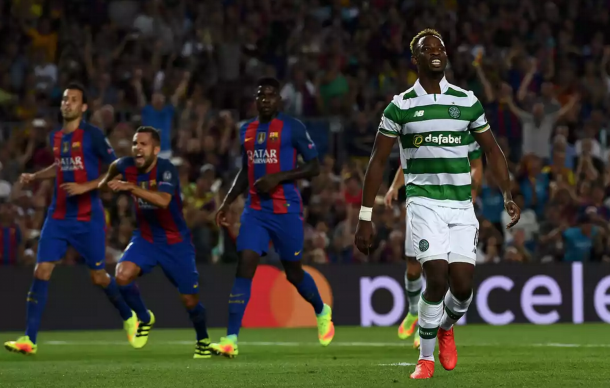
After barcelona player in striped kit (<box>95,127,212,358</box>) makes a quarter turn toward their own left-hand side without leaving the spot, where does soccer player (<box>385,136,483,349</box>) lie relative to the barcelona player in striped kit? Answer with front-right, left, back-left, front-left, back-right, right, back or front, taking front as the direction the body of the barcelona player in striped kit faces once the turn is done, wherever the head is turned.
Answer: front-left

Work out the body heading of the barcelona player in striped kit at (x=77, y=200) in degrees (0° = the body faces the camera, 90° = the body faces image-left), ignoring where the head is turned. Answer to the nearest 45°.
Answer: approximately 45°

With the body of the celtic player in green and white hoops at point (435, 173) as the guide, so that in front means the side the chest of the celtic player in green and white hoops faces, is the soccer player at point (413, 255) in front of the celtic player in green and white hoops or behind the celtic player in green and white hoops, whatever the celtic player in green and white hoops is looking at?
behind

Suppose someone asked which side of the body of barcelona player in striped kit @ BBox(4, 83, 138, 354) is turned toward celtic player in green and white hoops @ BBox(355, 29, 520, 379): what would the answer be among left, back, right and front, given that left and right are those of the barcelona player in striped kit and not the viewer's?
left

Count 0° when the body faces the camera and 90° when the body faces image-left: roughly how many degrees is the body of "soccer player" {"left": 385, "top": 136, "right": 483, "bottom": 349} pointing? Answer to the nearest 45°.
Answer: approximately 45°
